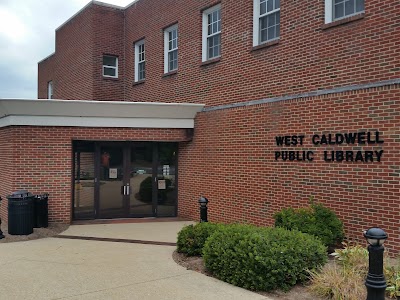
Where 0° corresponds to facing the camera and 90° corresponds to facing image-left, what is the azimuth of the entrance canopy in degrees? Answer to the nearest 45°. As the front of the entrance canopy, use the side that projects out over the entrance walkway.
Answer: approximately 0°

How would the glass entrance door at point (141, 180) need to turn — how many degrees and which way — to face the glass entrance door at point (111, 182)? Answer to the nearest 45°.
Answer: approximately 90° to its right

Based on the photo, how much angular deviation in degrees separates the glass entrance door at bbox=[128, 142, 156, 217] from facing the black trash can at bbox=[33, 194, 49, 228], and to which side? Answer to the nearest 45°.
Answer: approximately 45° to its right

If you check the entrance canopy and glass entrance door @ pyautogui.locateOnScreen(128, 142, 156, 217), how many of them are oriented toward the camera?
2

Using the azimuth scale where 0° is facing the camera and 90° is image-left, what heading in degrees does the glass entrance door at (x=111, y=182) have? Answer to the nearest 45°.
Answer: approximately 0°

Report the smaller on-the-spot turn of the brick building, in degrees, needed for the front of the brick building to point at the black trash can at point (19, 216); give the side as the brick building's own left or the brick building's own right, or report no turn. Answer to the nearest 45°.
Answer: approximately 45° to the brick building's own right

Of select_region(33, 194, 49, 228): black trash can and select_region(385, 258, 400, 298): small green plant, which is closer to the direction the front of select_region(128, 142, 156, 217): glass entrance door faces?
the small green plant

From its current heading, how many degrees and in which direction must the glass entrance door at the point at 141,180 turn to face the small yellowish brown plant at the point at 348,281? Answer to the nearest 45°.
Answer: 0° — it already faces it
